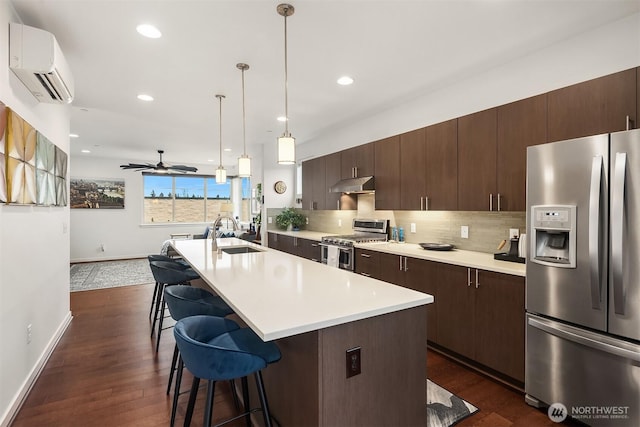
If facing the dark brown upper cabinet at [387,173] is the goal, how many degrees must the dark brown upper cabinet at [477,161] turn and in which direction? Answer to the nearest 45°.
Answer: approximately 90° to its right

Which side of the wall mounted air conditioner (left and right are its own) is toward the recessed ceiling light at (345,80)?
front

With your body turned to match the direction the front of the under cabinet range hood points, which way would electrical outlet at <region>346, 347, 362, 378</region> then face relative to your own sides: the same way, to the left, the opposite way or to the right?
to the left

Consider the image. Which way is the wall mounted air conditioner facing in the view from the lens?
facing to the right of the viewer

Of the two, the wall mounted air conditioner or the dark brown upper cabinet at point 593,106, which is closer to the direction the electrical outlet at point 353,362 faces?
the dark brown upper cabinet

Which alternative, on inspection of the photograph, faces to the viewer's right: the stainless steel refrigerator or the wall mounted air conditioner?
the wall mounted air conditioner

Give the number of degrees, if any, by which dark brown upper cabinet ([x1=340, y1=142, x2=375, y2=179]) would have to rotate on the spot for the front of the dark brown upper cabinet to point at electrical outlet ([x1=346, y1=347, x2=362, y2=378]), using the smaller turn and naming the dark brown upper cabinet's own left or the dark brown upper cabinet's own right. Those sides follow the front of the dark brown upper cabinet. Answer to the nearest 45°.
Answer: approximately 45° to the dark brown upper cabinet's own left

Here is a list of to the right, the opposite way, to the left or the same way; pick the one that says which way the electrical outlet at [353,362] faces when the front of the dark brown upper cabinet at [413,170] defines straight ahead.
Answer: to the left

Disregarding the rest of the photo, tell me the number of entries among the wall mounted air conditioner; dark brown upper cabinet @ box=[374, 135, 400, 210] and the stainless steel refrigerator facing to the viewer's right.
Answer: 1
